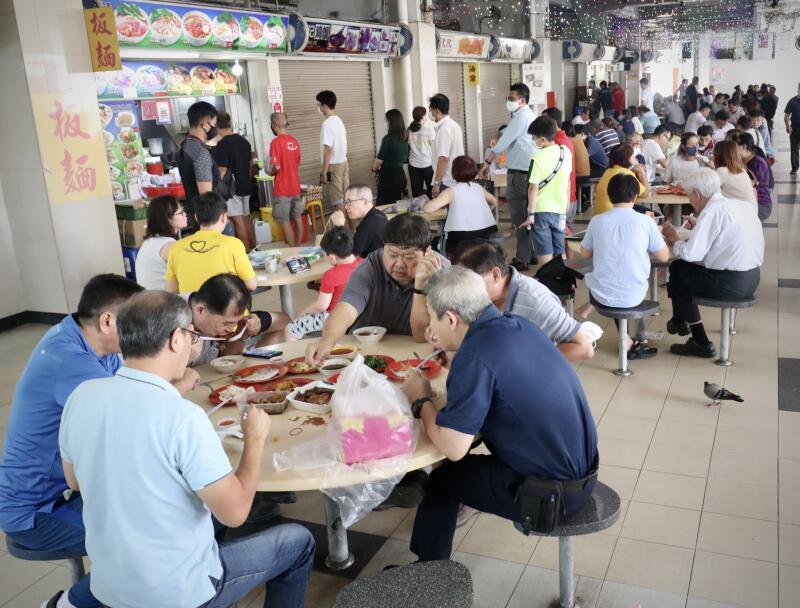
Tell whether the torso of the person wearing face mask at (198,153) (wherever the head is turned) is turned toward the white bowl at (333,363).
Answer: no

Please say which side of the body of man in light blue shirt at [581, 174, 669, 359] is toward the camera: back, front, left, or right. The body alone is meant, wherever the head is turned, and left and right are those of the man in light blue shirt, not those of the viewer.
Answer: back

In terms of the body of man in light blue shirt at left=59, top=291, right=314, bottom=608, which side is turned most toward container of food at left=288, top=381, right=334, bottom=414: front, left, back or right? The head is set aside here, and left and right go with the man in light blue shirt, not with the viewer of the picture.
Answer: front

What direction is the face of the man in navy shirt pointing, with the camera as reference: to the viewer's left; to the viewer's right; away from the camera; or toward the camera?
to the viewer's left

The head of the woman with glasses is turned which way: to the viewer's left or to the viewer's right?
to the viewer's right

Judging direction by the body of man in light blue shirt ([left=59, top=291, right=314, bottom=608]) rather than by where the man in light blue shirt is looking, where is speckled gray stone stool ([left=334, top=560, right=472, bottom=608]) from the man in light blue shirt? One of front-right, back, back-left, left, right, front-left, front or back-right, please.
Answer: front-right

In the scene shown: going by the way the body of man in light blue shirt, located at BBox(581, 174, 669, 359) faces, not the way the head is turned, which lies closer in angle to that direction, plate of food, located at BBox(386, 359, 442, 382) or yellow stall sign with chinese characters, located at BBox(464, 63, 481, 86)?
the yellow stall sign with chinese characters

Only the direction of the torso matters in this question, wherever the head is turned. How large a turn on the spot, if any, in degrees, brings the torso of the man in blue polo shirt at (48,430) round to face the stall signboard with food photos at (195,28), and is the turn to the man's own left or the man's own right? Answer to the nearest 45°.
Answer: approximately 90° to the man's own left

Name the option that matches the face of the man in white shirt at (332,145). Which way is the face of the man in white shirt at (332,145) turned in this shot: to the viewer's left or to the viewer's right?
to the viewer's left

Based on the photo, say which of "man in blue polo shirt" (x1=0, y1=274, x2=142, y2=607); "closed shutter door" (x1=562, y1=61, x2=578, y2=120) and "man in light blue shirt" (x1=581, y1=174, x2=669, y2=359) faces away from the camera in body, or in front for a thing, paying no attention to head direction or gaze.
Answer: the man in light blue shirt

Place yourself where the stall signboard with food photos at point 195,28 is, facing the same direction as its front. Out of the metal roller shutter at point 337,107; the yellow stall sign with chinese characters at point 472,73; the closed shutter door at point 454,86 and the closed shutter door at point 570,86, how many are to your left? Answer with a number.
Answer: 4

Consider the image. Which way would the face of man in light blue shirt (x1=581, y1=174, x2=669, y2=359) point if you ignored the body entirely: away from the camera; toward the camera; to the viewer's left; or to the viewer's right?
away from the camera

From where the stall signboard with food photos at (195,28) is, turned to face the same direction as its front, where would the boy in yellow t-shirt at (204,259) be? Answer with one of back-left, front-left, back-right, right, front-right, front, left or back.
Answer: front-right
